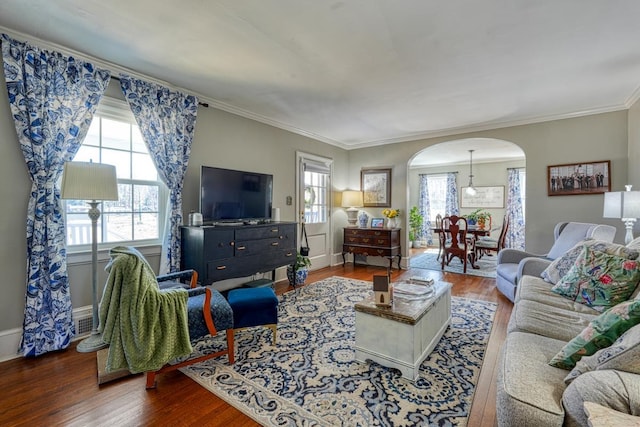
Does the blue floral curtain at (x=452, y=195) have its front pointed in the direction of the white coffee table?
yes

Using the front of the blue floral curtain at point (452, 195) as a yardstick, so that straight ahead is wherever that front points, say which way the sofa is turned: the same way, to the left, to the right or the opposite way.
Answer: to the right

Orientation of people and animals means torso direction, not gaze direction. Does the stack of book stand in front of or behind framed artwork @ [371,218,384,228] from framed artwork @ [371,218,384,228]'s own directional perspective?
in front

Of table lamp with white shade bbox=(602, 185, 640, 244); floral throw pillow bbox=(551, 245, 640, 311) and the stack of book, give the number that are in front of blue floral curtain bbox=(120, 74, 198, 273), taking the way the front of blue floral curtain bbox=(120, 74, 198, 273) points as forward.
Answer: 3

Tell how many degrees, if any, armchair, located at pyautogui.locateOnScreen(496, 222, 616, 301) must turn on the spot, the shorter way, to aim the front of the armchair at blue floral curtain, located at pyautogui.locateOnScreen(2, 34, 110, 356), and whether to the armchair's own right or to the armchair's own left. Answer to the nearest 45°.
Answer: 0° — it already faces it

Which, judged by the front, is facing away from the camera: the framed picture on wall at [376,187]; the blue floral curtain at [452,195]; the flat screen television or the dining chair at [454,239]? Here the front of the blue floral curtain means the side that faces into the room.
the dining chair

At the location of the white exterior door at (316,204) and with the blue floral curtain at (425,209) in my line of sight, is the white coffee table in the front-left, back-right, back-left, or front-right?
back-right

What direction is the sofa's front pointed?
to the viewer's left

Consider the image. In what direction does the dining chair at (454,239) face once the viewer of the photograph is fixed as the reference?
facing away from the viewer

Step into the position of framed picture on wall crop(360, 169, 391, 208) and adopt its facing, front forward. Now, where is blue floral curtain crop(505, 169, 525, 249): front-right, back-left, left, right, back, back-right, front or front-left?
back-left

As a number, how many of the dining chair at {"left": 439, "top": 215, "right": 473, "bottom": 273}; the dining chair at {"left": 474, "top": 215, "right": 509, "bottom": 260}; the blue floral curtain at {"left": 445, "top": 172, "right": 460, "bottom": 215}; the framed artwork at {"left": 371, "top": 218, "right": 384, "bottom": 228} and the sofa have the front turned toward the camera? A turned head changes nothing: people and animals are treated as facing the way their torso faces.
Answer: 2

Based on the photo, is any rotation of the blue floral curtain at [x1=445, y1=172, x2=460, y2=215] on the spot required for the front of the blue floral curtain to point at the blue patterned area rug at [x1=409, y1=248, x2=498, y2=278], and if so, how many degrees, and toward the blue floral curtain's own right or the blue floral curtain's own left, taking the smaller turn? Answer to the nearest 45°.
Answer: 0° — it already faces it

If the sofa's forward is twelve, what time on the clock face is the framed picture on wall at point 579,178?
The framed picture on wall is roughly at 3 o'clock from the sofa.

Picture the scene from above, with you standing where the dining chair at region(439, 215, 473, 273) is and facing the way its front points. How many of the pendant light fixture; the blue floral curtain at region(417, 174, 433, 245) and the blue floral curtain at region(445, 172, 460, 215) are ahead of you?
3

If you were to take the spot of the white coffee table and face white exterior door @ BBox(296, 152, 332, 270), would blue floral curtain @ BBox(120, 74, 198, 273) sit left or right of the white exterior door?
left

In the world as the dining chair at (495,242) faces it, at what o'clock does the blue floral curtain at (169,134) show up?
The blue floral curtain is roughly at 10 o'clock from the dining chair.

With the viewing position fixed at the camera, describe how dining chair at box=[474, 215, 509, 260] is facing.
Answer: facing to the left of the viewer

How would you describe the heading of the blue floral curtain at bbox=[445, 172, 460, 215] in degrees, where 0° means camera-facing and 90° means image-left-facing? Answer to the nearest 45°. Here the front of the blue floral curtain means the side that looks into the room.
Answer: approximately 0°
